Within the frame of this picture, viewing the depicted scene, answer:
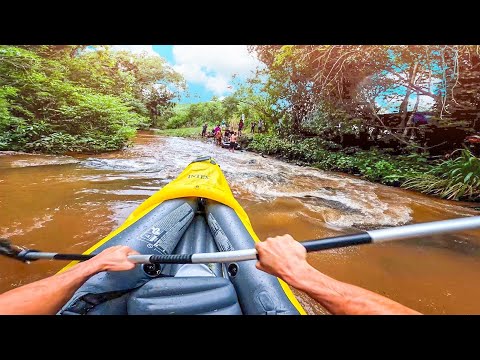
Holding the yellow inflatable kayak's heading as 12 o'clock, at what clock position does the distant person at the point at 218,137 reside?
The distant person is roughly at 12 o'clock from the yellow inflatable kayak.

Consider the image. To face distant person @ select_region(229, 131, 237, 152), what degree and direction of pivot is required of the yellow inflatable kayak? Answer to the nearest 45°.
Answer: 0° — it already faces them

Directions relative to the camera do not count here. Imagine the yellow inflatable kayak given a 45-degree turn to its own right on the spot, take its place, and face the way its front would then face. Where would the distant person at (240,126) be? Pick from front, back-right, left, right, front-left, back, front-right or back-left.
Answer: front-left

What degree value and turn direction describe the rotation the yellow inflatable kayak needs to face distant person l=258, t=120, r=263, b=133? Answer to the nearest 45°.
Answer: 0° — it already faces them

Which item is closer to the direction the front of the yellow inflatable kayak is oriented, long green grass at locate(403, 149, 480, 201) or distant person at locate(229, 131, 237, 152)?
the distant person

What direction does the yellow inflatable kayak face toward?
away from the camera

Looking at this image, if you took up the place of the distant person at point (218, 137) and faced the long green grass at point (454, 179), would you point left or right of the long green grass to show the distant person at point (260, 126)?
left

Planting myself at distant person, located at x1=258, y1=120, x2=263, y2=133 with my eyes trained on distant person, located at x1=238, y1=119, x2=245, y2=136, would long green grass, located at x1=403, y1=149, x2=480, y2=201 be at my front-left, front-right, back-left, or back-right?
front-left

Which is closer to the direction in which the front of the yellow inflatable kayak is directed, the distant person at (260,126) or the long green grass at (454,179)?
the distant person

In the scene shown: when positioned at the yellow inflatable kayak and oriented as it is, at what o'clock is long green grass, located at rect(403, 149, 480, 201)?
The long green grass is roughly at 2 o'clock from the yellow inflatable kayak.
